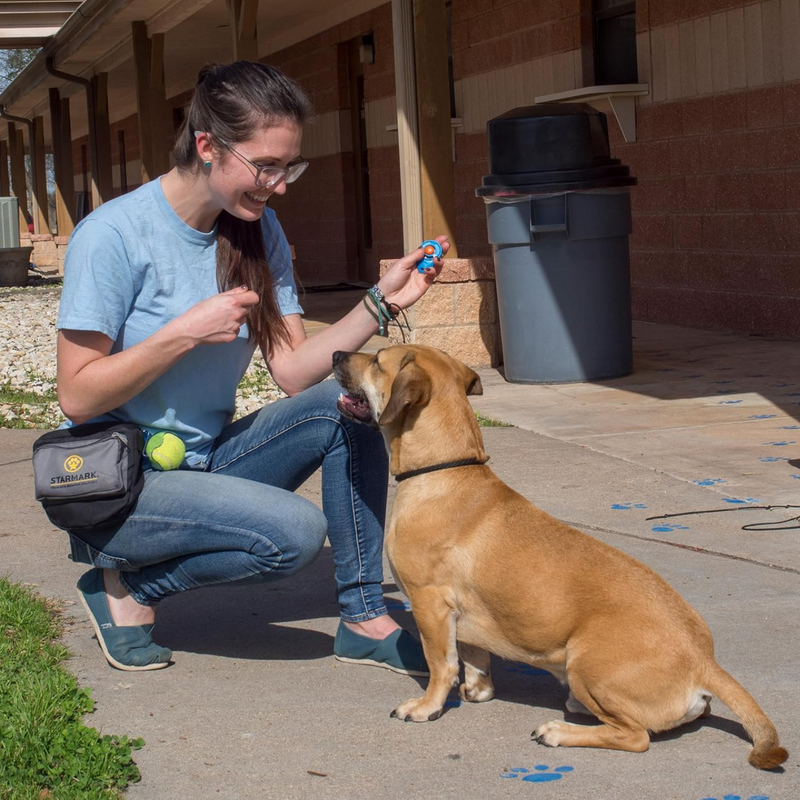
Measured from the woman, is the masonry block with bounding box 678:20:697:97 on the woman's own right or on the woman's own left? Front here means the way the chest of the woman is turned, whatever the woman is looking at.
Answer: on the woman's own left

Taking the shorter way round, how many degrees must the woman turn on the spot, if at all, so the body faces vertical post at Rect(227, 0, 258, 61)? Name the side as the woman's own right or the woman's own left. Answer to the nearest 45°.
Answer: approximately 135° to the woman's own left

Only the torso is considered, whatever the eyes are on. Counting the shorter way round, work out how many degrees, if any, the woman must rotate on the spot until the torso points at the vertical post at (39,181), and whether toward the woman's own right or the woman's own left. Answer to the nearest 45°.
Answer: approximately 135° to the woman's own left

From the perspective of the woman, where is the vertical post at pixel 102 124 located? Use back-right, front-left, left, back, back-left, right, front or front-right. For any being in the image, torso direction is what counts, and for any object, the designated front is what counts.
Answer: back-left

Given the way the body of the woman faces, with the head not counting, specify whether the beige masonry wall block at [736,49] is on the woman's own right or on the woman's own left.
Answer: on the woman's own left

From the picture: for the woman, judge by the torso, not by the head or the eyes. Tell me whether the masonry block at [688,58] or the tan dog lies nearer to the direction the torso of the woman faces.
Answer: the tan dog

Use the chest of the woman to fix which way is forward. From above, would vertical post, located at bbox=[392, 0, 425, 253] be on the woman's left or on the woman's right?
on the woman's left

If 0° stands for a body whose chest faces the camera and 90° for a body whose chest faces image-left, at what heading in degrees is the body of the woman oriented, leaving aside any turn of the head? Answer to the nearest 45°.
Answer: approximately 315°
